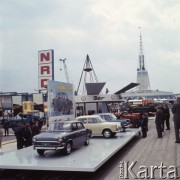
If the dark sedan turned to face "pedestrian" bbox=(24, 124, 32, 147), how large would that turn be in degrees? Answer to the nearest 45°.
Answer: approximately 90° to its right

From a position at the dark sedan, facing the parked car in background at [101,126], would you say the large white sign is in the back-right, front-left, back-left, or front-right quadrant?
front-left

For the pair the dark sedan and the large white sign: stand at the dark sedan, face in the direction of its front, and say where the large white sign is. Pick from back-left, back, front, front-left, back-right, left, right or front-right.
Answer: back-right

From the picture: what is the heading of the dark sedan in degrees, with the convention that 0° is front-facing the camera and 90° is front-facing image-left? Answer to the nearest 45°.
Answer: approximately 45°

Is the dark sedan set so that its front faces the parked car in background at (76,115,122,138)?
no

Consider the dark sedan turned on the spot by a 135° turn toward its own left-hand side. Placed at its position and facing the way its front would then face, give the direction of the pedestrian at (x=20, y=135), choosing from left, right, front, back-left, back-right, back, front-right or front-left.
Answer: back-left
